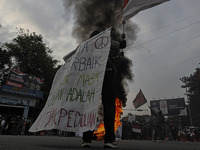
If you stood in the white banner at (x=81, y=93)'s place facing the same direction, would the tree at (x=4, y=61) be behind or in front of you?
behind

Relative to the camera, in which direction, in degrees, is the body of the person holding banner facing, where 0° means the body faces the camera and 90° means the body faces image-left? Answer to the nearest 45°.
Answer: approximately 0°

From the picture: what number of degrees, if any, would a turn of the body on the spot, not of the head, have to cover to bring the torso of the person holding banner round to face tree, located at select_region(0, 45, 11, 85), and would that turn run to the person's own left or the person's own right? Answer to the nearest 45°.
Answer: approximately 135° to the person's own right

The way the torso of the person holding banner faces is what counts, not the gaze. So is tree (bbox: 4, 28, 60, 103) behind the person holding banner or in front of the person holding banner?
behind

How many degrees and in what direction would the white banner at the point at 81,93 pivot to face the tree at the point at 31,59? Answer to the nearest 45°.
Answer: approximately 180°
